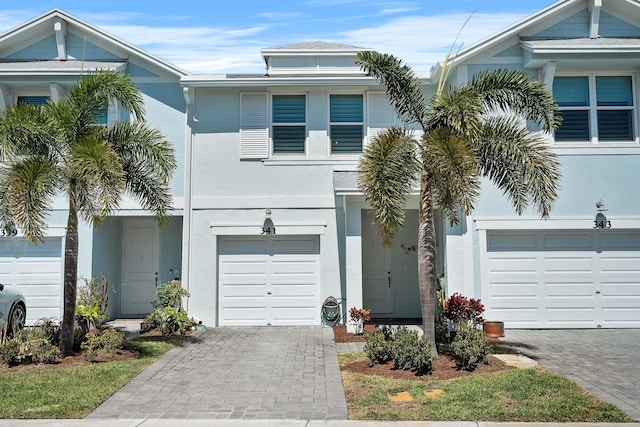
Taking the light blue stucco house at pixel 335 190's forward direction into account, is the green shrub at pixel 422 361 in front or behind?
in front

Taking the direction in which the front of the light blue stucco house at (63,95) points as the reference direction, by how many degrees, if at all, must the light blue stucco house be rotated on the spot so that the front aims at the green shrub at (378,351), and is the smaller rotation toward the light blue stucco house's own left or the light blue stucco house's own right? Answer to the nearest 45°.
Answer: approximately 45° to the light blue stucco house's own left

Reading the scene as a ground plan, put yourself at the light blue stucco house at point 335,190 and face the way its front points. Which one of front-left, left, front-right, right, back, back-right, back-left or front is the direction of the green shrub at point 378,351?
front

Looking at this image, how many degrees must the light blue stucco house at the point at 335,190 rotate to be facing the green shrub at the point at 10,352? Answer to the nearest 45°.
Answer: approximately 45° to its right

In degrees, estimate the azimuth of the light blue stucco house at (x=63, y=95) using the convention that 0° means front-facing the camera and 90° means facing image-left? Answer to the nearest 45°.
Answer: approximately 0°

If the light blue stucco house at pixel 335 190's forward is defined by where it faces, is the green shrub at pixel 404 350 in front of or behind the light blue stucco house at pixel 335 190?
in front

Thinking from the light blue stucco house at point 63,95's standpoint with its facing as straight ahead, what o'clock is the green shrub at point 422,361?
The green shrub is roughly at 11 o'clock from the light blue stucco house.

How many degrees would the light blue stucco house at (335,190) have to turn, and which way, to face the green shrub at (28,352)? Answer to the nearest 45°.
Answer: approximately 45° to its right

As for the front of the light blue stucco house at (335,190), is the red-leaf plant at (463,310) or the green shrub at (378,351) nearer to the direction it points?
the green shrub

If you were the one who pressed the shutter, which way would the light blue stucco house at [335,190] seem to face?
facing the viewer

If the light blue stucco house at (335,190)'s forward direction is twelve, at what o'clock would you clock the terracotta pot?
The terracotta pot is roughly at 10 o'clock from the light blue stucco house.
